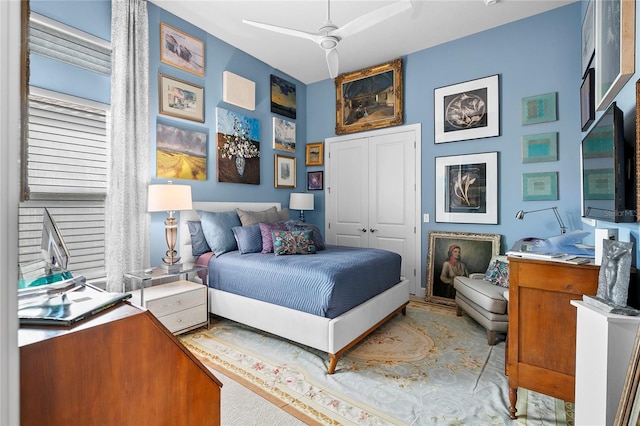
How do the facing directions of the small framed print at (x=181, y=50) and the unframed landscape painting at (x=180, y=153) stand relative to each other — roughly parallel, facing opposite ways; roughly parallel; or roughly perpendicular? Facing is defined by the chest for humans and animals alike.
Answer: roughly parallel

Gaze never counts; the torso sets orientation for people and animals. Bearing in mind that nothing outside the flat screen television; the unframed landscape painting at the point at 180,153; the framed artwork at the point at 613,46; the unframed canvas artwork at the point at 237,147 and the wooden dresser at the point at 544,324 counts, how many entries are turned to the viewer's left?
3

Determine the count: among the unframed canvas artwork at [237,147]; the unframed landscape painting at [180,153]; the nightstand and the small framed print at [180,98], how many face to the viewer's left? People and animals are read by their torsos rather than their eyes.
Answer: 0

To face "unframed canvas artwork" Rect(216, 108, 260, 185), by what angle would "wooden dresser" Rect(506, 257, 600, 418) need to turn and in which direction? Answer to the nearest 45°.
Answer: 0° — it already faces it

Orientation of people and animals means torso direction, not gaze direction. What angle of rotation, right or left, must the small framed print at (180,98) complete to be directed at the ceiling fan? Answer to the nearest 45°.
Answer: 0° — it already faces it

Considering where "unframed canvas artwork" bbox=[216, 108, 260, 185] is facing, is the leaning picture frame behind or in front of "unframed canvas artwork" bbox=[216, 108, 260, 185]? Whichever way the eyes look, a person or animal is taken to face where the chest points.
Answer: in front

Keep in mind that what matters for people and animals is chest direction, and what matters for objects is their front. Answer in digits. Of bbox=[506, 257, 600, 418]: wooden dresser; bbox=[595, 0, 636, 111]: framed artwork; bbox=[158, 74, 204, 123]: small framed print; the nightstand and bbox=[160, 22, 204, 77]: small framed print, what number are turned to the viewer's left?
2

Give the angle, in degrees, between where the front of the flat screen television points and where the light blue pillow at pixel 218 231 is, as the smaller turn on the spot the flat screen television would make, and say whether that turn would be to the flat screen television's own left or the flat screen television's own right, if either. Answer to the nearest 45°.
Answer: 0° — it already faces it

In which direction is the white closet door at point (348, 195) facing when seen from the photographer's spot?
facing the viewer and to the left of the viewer

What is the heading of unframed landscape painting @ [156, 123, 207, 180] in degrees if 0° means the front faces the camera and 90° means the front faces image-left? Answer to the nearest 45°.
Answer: approximately 315°

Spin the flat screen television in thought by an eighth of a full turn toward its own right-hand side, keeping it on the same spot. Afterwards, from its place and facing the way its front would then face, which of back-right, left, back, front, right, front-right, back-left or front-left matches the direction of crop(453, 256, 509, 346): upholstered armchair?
front

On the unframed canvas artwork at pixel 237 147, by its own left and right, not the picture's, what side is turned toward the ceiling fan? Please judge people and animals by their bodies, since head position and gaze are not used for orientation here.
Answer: front

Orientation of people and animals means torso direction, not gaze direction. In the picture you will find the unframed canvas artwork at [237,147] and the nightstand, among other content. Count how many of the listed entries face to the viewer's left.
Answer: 0

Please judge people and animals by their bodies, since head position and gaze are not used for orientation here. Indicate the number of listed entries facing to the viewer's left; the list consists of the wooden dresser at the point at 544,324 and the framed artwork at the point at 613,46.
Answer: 2

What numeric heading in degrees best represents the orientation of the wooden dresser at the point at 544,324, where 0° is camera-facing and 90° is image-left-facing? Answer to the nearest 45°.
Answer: approximately 90°

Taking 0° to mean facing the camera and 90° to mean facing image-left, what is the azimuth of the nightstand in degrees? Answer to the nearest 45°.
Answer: approximately 315°

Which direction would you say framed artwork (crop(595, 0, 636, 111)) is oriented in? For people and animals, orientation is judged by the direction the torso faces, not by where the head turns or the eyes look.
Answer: to the viewer's left
